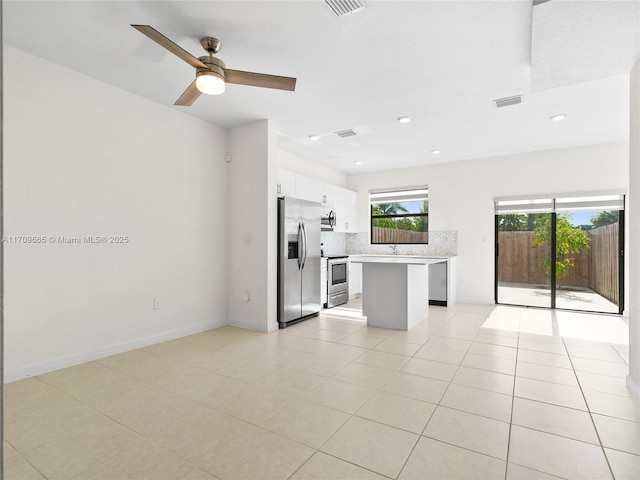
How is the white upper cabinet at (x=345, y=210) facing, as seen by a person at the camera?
facing the viewer and to the right of the viewer

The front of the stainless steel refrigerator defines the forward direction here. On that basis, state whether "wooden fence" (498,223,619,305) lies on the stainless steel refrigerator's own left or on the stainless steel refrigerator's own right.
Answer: on the stainless steel refrigerator's own left

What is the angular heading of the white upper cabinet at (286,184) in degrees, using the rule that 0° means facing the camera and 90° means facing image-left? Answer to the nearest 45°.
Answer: approximately 315°

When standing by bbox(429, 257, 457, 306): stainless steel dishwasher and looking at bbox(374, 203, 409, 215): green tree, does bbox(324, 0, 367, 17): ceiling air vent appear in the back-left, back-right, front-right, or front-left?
back-left

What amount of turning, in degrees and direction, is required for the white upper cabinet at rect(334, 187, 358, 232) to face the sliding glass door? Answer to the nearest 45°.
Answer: approximately 45° to its left

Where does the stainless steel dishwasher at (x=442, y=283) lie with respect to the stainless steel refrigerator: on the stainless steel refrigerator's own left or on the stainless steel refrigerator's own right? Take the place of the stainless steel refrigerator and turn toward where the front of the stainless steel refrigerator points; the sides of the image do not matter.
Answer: on the stainless steel refrigerator's own left

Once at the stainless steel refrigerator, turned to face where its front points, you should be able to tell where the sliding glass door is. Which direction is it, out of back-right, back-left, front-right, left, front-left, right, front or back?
front-left

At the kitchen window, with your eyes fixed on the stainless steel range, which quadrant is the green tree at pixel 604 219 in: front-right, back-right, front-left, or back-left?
back-left

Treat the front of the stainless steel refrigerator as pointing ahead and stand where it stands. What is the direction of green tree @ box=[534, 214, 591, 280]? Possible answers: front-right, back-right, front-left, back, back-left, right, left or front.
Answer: front-left

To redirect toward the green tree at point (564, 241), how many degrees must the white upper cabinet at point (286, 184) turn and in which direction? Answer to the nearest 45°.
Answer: approximately 45° to its left

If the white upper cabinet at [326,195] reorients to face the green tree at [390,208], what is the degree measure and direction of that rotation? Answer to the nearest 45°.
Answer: approximately 90° to its left
